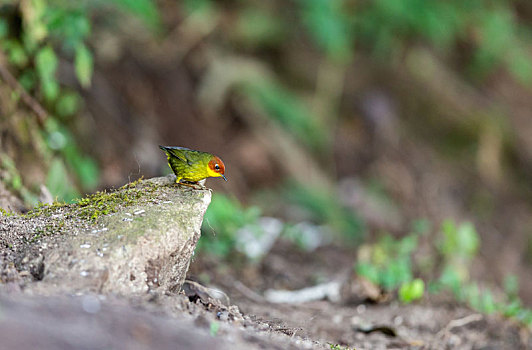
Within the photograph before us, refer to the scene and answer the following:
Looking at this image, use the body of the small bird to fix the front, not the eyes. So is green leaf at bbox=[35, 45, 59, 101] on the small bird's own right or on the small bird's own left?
on the small bird's own left

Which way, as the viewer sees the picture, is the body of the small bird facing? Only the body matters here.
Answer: to the viewer's right

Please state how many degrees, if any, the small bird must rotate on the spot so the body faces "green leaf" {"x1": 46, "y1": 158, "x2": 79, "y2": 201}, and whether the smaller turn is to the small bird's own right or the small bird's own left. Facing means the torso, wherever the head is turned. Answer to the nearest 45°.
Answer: approximately 135° to the small bird's own left

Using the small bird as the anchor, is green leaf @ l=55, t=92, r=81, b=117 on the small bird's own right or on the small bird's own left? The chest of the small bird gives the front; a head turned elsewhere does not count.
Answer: on the small bird's own left

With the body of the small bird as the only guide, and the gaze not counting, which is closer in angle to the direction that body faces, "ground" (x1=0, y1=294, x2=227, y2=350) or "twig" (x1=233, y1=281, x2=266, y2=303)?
the twig

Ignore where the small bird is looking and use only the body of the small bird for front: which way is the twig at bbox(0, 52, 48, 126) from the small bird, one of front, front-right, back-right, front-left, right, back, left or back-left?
back-left

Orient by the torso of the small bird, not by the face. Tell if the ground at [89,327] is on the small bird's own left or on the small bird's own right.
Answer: on the small bird's own right
